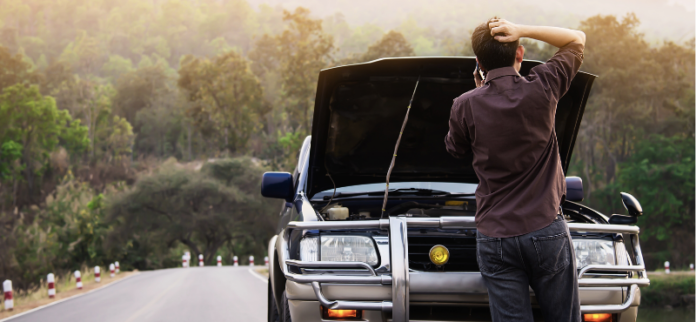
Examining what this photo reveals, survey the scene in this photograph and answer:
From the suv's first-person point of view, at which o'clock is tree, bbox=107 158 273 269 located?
The tree is roughly at 5 o'clock from the suv.

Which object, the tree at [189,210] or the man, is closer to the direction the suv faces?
the man

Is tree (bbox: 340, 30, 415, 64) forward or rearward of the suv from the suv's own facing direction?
rearward

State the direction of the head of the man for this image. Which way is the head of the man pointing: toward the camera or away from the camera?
away from the camera

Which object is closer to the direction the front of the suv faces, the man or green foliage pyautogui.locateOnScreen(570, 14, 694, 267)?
the man

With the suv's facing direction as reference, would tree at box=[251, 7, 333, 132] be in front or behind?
behind

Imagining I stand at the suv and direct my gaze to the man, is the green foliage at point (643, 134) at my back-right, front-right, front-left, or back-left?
back-left

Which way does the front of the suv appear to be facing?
toward the camera

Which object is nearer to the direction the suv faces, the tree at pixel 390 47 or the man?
the man

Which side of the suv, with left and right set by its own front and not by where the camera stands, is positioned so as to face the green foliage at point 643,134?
back
